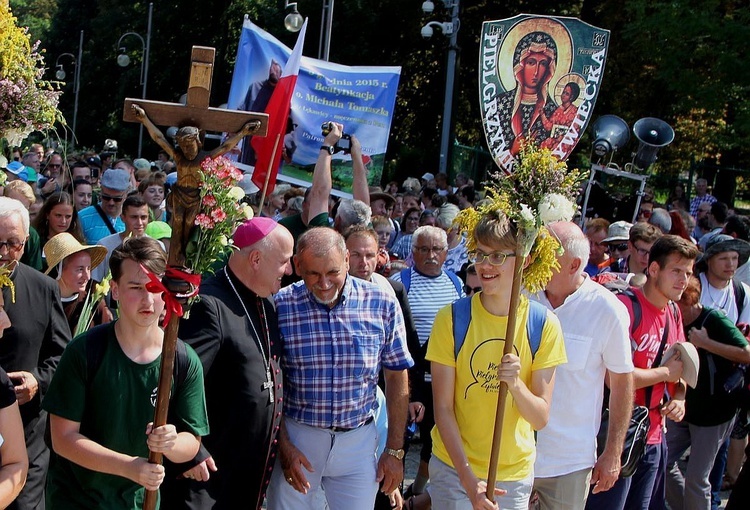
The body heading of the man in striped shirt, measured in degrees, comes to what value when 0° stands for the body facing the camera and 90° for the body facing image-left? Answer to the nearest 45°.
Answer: approximately 0°

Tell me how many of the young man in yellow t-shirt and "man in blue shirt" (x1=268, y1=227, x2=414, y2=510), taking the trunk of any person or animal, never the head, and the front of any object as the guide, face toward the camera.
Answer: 2

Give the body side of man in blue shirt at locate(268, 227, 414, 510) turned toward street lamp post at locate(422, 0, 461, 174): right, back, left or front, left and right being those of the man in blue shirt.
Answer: back

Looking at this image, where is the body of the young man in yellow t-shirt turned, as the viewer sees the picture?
toward the camera

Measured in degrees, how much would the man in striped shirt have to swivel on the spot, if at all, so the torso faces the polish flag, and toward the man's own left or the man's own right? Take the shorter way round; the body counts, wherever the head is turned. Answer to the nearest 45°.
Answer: approximately 135° to the man's own right

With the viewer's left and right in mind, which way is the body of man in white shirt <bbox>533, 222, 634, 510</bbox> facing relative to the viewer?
facing the viewer and to the left of the viewer

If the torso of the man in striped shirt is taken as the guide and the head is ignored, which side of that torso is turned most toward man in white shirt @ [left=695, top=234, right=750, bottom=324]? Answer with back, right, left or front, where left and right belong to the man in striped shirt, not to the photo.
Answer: left

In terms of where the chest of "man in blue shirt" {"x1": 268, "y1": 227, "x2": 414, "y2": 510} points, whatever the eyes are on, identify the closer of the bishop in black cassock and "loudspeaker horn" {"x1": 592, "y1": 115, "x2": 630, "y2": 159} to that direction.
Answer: the bishop in black cassock
